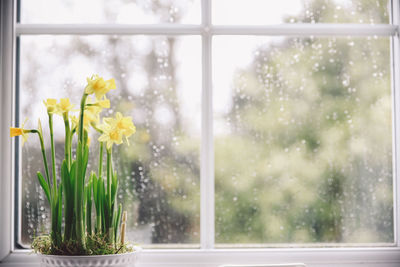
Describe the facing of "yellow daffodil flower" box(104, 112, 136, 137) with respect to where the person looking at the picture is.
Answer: facing the viewer and to the right of the viewer
